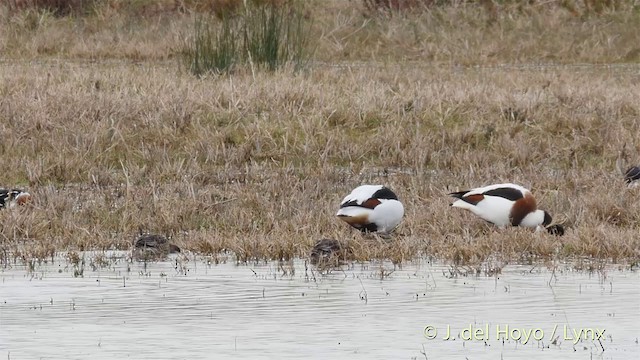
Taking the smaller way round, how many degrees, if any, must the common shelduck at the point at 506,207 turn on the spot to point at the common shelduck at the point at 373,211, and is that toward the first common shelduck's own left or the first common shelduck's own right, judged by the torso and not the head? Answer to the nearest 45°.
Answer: approximately 135° to the first common shelduck's own right

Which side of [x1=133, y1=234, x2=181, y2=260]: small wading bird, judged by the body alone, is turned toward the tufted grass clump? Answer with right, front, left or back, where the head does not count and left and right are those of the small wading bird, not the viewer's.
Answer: left

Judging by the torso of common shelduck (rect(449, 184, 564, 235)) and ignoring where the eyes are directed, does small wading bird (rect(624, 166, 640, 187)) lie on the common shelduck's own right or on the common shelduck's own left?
on the common shelduck's own left

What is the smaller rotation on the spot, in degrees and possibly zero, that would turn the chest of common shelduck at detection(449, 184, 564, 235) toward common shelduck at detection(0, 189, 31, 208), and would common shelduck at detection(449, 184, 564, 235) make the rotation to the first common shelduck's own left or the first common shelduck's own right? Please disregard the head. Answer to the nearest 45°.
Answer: approximately 180°

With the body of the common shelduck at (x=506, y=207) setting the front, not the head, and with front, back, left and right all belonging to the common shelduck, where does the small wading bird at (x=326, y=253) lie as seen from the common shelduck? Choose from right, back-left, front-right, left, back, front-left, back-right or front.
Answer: back-right

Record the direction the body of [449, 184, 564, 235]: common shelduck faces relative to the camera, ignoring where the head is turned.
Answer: to the viewer's right
